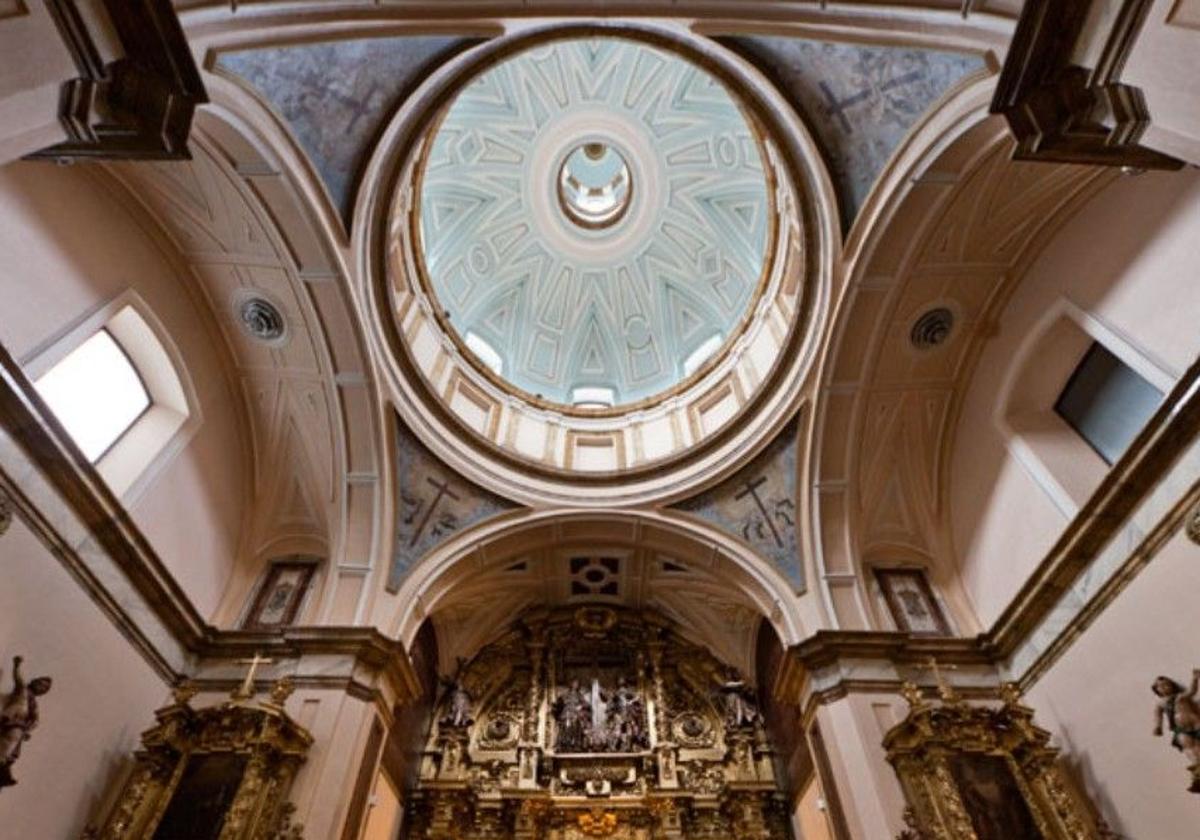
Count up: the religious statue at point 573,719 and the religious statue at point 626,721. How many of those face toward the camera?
2

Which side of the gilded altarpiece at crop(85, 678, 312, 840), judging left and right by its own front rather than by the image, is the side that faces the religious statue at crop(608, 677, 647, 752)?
left

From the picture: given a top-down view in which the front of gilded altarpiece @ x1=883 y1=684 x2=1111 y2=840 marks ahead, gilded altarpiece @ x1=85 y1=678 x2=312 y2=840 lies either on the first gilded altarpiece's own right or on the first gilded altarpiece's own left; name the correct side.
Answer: on the first gilded altarpiece's own right

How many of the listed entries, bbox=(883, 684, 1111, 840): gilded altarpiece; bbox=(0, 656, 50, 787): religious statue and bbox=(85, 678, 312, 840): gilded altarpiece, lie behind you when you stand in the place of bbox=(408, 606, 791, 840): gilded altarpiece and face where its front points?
0

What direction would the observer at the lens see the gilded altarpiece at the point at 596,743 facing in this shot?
facing the viewer

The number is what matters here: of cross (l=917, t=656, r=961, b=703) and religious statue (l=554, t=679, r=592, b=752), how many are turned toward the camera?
2

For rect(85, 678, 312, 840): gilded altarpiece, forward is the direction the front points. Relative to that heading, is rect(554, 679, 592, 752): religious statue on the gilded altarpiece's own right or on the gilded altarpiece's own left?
on the gilded altarpiece's own left

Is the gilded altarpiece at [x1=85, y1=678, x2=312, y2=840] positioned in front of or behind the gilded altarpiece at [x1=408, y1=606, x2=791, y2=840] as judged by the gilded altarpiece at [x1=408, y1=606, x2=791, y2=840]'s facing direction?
in front

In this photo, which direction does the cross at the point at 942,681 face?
toward the camera

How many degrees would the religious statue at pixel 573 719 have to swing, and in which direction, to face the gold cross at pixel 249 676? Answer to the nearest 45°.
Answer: approximately 45° to its right

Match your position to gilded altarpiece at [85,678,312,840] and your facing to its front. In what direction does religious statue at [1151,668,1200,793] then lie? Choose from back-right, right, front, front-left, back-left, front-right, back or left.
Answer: front-left

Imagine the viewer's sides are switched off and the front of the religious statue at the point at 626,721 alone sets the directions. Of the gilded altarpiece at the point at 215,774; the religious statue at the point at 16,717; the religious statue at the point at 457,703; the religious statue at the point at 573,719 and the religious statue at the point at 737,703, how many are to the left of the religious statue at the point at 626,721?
1
